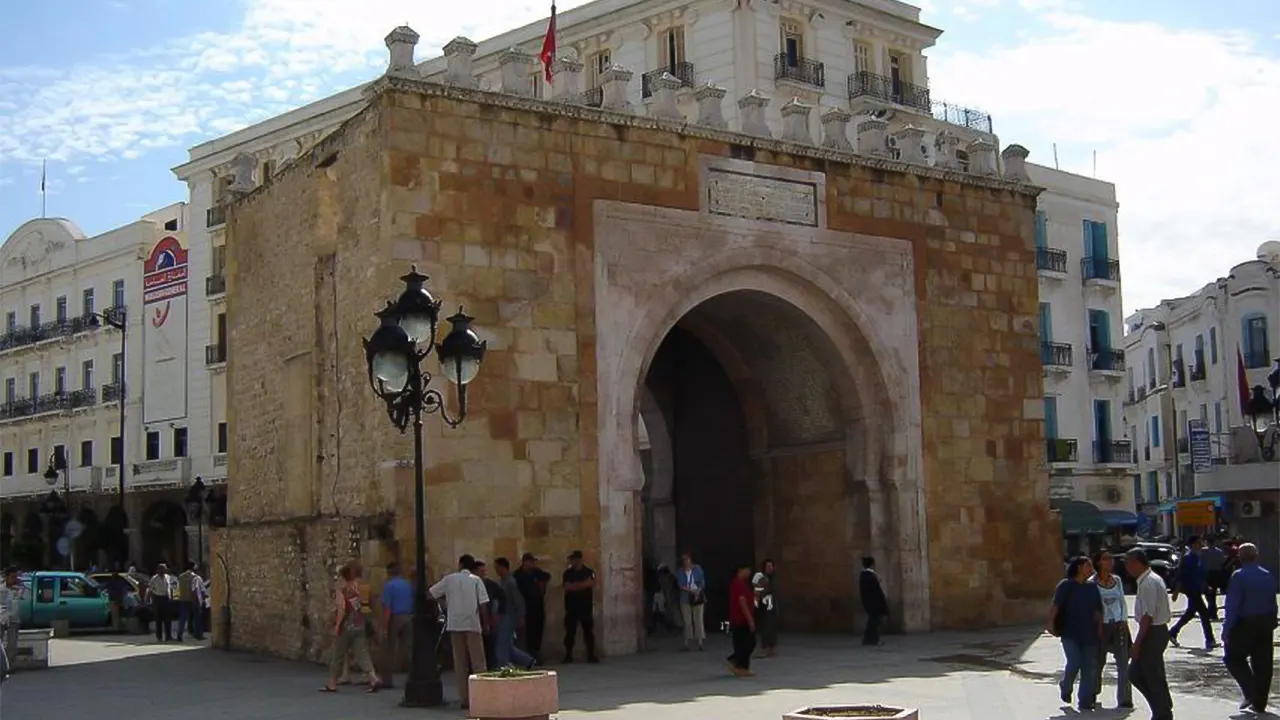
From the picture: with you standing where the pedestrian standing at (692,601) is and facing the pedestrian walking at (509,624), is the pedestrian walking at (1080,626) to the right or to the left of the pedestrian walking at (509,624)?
left

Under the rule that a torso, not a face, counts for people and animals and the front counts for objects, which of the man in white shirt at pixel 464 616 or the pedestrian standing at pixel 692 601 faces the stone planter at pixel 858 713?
the pedestrian standing

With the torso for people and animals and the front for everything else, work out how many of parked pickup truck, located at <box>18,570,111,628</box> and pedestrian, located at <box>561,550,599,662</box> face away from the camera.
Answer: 0

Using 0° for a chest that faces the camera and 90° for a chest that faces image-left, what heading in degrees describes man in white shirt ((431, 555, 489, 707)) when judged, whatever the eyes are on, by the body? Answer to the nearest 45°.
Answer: approximately 180°

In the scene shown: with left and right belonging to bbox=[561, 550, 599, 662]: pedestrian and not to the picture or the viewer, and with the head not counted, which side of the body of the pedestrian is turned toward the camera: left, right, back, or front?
front

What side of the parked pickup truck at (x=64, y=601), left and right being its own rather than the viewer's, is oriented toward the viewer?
right

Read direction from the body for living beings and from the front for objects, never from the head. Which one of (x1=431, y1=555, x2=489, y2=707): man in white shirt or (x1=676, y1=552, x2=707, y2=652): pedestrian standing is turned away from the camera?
the man in white shirt

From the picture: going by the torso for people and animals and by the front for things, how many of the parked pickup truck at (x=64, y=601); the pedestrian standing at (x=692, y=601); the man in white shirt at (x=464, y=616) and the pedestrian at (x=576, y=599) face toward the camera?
2

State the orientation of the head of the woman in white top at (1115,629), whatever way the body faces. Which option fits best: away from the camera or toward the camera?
toward the camera

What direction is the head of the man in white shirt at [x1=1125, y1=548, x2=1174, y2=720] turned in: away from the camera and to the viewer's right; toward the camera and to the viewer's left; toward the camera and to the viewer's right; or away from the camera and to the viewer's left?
toward the camera and to the viewer's left

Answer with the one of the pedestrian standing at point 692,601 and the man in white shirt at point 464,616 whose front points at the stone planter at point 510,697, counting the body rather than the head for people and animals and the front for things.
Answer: the pedestrian standing

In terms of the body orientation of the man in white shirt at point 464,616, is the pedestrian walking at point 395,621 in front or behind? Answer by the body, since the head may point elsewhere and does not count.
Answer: in front
